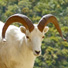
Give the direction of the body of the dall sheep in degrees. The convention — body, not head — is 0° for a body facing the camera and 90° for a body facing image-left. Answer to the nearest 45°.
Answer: approximately 315°
